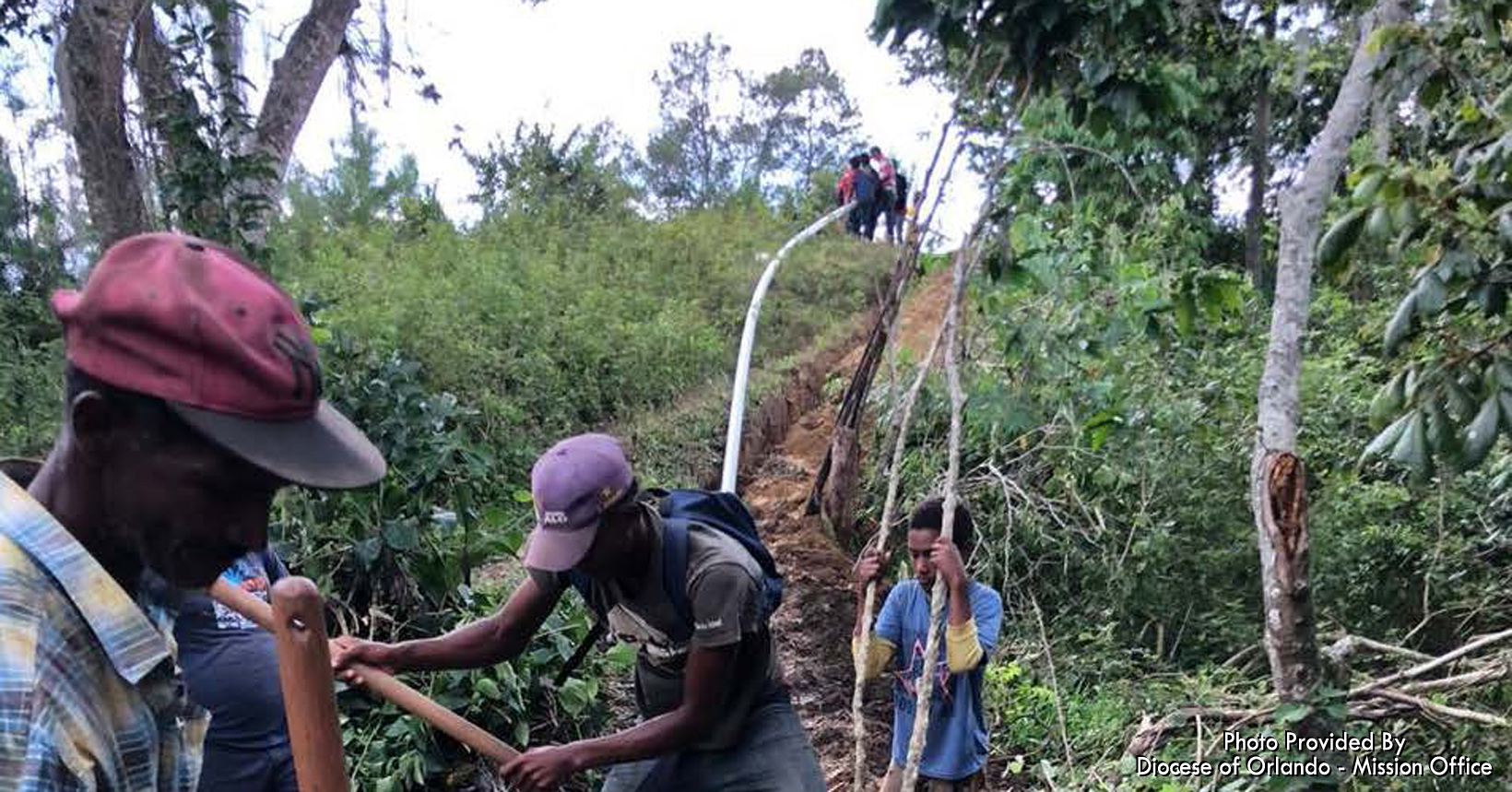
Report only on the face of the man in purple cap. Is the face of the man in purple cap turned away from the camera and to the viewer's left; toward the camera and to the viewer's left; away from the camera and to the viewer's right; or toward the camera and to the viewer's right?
toward the camera and to the viewer's left

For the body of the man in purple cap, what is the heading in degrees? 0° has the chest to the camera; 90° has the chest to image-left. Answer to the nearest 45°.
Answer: approximately 45°

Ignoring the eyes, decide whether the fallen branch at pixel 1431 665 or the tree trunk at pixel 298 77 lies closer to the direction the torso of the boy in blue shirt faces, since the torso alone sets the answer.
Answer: the tree trunk

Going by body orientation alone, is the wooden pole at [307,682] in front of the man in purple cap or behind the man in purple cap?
in front

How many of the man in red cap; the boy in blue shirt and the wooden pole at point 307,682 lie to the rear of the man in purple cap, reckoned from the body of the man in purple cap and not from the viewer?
1

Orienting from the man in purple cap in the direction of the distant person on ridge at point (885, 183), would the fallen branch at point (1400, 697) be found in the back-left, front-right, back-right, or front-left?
front-right

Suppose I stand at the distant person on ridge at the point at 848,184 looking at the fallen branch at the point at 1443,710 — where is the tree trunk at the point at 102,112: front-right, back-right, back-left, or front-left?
front-right

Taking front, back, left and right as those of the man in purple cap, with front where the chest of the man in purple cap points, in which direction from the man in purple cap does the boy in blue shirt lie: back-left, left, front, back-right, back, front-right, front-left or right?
back

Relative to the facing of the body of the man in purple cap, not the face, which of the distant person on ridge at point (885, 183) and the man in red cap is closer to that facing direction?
the man in red cap

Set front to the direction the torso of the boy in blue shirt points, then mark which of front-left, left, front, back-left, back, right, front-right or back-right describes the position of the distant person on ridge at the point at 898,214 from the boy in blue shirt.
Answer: back-right

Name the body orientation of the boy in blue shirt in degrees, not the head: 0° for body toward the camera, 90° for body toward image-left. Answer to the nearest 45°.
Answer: approximately 45°

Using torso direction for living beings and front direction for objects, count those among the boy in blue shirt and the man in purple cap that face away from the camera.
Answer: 0

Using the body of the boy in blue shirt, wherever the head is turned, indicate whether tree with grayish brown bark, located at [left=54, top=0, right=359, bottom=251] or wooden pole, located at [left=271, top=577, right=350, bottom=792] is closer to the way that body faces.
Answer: the wooden pole

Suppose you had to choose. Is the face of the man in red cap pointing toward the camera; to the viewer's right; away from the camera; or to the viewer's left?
to the viewer's right
